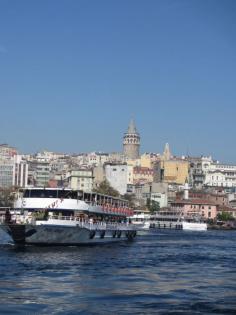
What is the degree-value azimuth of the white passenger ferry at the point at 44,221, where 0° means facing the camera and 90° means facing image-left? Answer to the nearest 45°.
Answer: approximately 45°
